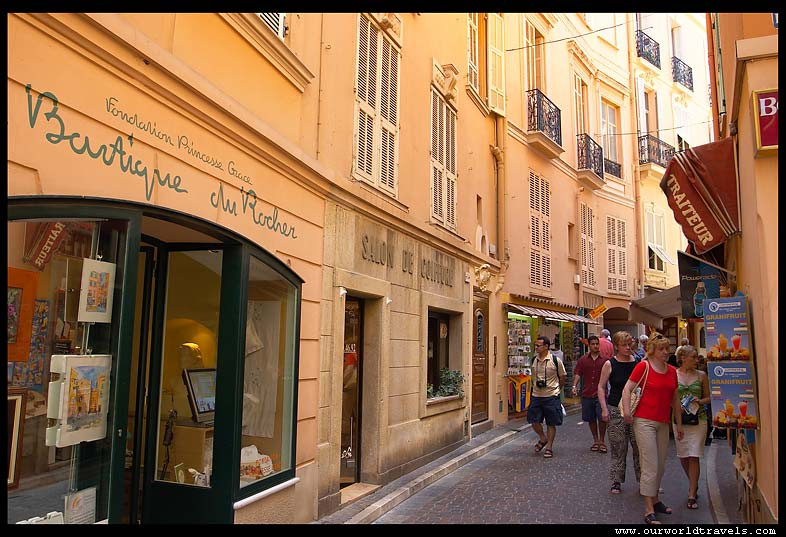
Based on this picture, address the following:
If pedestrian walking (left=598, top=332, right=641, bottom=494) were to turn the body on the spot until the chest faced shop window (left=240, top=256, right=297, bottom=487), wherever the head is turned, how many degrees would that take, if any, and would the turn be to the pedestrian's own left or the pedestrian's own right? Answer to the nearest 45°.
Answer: approximately 45° to the pedestrian's own right

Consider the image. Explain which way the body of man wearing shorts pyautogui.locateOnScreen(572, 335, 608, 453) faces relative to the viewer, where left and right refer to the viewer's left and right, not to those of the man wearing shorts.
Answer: facing the viewer

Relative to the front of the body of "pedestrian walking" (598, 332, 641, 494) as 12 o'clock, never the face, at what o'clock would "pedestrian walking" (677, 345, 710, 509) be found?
"pedestrian walking" (677, 345, 710, 509) is roughly at 10 o'clock from "pedestrian walking" (598, 332, 641, 494).

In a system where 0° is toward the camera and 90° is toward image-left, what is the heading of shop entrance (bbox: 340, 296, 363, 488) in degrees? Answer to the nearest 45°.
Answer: approximately 315°

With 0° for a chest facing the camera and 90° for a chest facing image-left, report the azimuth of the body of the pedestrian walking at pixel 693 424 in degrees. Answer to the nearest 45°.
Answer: approximately 0°

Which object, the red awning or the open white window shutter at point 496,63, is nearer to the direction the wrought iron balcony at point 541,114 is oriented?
the red awning

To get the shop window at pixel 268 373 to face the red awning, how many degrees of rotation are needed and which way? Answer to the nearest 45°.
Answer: approximately 45° to its left

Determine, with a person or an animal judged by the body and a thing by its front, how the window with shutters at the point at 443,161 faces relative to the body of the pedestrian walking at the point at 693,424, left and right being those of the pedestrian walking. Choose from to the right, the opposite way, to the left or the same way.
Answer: to the left

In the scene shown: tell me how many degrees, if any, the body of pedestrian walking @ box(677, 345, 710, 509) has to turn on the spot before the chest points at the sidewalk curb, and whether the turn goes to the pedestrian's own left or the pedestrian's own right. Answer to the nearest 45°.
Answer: approximately 90° to the pedestrian's own right

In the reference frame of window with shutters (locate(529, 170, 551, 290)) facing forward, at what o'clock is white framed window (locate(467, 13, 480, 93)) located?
The white framed window is roughly at 2 o'clock from the window with shutters.

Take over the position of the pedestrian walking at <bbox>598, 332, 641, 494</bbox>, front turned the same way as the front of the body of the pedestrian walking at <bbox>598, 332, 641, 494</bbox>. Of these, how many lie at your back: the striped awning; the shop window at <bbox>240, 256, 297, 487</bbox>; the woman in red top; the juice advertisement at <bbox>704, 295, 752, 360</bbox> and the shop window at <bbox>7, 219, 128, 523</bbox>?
1

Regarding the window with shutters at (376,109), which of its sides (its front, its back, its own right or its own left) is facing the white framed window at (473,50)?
left

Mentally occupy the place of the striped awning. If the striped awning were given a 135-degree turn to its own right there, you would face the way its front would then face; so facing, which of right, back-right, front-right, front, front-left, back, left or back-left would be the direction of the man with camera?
left

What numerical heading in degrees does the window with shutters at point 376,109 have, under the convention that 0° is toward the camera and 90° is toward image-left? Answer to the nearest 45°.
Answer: approximately 315°

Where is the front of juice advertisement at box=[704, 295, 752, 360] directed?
toward the camera

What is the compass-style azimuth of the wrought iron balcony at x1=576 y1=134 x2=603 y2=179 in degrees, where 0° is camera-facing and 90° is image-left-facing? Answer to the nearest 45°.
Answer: approximately 315°
